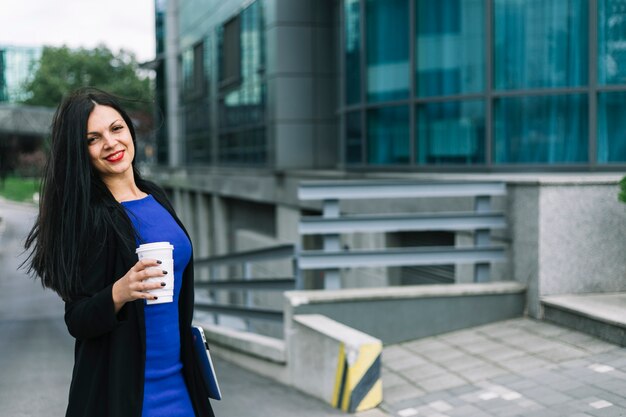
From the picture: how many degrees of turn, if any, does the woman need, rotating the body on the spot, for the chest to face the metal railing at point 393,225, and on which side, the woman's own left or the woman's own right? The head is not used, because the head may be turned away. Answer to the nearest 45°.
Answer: approximately 90° to the woman's own left

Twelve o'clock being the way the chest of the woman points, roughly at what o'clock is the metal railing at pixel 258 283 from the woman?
The metal railing is roughly at 8 o'clock from the woman.

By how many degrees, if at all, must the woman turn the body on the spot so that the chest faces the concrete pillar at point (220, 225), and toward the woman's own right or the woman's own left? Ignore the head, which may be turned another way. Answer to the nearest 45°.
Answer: approximately 135° to the woman's own left

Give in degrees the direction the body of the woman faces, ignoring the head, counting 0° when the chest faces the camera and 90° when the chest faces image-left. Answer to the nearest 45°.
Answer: approximately 315°

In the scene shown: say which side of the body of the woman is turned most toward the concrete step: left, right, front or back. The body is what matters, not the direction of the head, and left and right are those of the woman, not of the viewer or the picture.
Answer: left

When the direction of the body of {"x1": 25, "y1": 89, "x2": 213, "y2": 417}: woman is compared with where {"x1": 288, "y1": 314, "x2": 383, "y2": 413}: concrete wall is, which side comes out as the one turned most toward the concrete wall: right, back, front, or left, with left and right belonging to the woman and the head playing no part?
left
